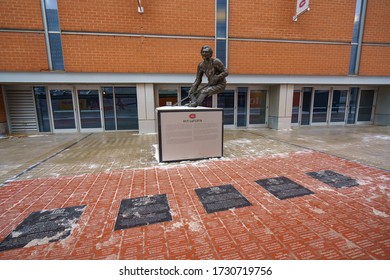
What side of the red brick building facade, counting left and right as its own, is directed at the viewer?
front

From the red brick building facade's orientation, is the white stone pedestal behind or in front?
in front
